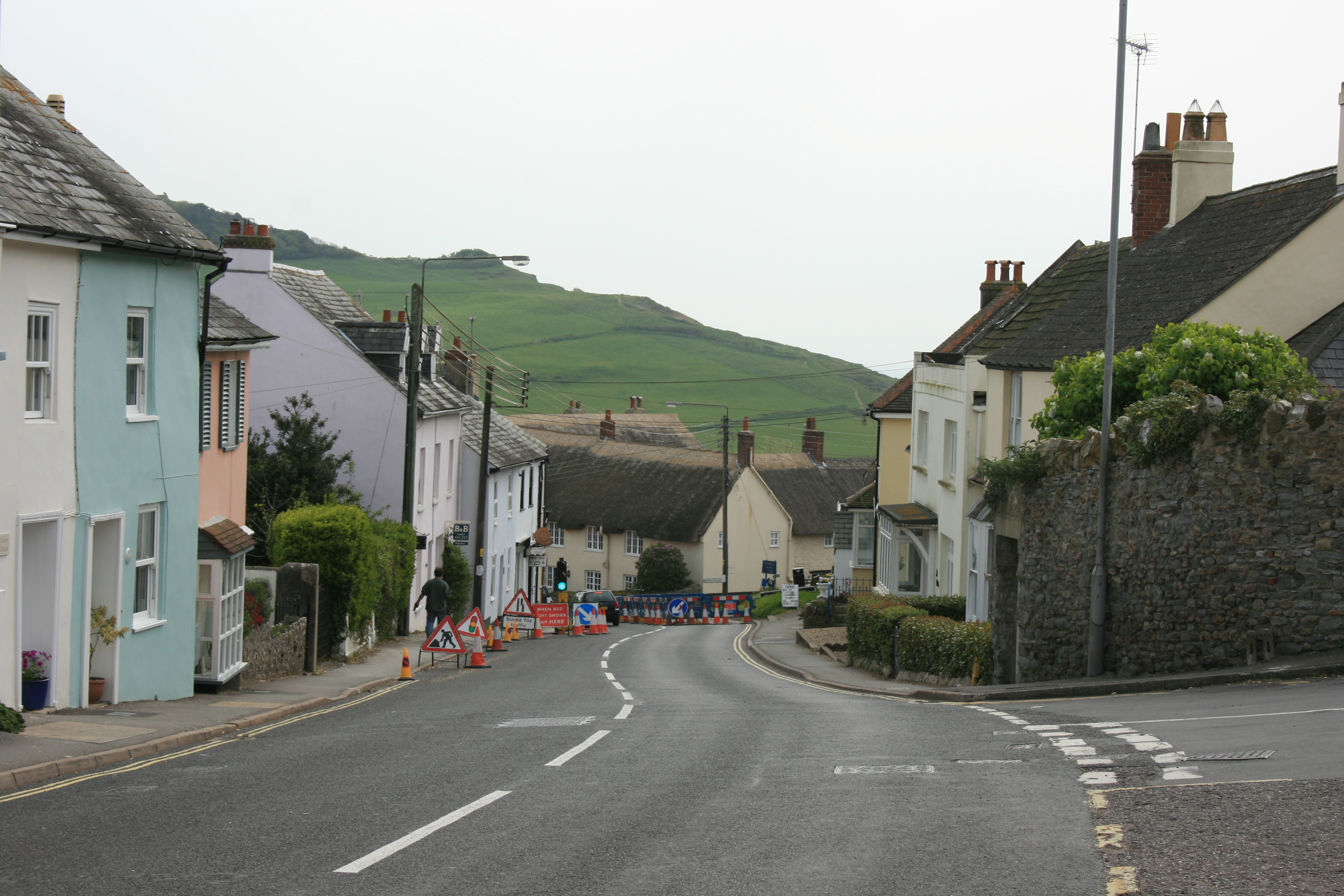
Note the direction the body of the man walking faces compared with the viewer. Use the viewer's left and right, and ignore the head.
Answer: facing away from the viewer

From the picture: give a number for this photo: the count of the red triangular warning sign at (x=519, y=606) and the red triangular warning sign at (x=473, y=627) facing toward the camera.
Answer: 2

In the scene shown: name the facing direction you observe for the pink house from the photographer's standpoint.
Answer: facing the viewer and to the right of the viewer

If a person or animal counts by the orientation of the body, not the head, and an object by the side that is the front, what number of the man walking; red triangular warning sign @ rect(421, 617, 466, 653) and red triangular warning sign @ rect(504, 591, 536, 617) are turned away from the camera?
1

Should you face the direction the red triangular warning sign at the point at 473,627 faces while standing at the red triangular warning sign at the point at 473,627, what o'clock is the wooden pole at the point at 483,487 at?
The wooden pole is roughly at 6 o'clock from the red triangular warning sign.

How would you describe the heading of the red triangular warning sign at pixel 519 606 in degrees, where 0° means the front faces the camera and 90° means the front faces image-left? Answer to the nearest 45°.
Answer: approximately 0°

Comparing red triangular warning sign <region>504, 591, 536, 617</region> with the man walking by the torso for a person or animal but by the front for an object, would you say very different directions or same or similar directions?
very different directions

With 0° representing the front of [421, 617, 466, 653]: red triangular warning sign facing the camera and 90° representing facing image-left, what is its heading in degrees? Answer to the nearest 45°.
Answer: approximately 0°
